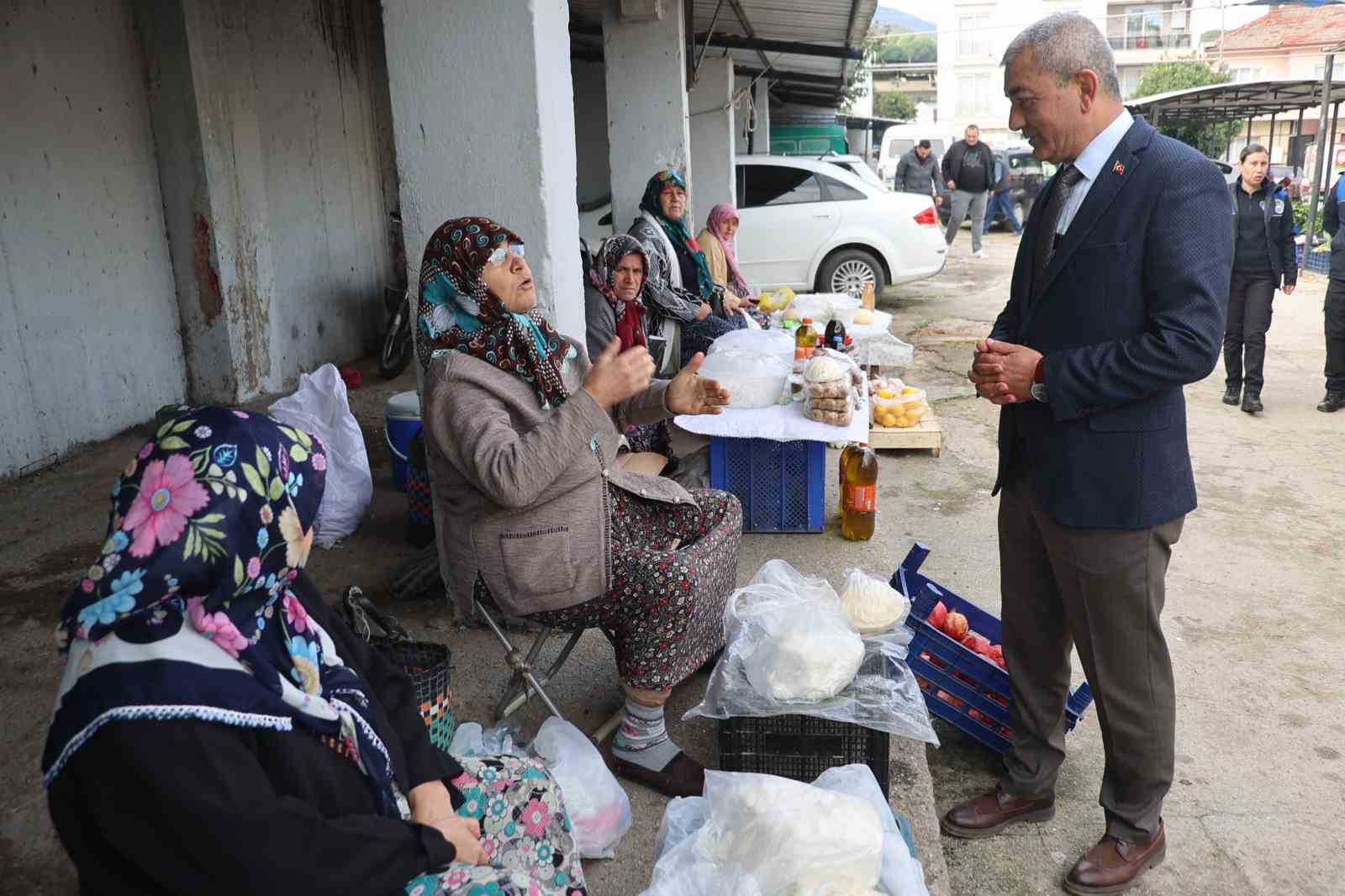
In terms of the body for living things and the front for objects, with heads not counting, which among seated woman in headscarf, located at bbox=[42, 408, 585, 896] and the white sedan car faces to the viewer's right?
the seated woman in headscarf

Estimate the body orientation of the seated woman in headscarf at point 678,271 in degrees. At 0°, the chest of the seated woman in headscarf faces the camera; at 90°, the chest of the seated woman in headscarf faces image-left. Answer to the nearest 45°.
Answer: approximately 315°

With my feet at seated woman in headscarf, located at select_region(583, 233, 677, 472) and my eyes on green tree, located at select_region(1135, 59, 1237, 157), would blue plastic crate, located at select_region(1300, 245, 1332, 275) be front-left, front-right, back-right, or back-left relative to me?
front-right

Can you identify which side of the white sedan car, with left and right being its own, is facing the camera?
left

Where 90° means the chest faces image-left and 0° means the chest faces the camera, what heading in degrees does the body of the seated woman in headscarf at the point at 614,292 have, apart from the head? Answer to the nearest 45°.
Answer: approximately 315°

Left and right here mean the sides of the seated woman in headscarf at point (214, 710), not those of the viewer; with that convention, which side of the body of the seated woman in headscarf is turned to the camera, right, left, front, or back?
right

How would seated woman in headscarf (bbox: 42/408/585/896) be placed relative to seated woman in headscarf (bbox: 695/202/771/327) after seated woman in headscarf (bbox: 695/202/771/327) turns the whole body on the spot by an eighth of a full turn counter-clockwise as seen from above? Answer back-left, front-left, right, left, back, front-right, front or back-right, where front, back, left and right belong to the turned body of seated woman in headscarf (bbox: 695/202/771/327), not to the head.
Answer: right

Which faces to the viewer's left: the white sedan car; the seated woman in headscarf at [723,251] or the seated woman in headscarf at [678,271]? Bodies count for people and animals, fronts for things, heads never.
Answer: the white sedan car

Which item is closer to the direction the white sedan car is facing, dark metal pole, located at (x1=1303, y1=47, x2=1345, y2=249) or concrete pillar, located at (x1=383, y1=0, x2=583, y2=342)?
the concrete pillar

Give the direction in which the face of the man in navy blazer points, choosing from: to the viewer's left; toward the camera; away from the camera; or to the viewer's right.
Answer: to the viewer's left

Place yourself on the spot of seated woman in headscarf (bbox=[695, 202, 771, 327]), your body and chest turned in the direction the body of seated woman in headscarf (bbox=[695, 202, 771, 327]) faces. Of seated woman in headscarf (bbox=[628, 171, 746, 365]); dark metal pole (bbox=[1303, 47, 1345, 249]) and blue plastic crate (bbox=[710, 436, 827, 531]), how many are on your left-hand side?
1

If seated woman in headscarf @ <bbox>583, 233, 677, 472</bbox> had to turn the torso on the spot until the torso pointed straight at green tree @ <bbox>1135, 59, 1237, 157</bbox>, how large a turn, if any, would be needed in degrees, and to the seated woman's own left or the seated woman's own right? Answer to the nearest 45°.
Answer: approximately 90° to the seated woman's own left

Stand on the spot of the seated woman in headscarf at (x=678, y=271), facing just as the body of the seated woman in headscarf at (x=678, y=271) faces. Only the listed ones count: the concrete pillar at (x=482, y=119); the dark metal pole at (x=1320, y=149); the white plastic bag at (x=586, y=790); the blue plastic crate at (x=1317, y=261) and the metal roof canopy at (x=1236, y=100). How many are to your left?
3

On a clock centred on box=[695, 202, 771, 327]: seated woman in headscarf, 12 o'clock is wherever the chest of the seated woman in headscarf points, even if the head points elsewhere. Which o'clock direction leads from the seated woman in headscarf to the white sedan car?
The white sedan car is roughly at 8 o'clock from the seated woman in headscarf.

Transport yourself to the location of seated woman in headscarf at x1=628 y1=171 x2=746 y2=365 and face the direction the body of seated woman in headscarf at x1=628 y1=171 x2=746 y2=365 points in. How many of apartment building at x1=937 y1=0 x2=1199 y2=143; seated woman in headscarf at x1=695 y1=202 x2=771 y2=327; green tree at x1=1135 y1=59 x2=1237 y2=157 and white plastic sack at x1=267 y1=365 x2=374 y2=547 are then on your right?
1

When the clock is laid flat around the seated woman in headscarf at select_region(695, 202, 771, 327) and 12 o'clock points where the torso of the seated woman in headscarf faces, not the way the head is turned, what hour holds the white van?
The white van is roughly at 8 o'clock from the seated woman in headscarf.

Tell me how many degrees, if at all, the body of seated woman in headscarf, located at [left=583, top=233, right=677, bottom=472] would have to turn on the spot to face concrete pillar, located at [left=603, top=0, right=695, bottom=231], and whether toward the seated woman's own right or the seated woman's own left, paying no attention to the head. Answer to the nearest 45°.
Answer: approximately 135° to the seated woman's own left
